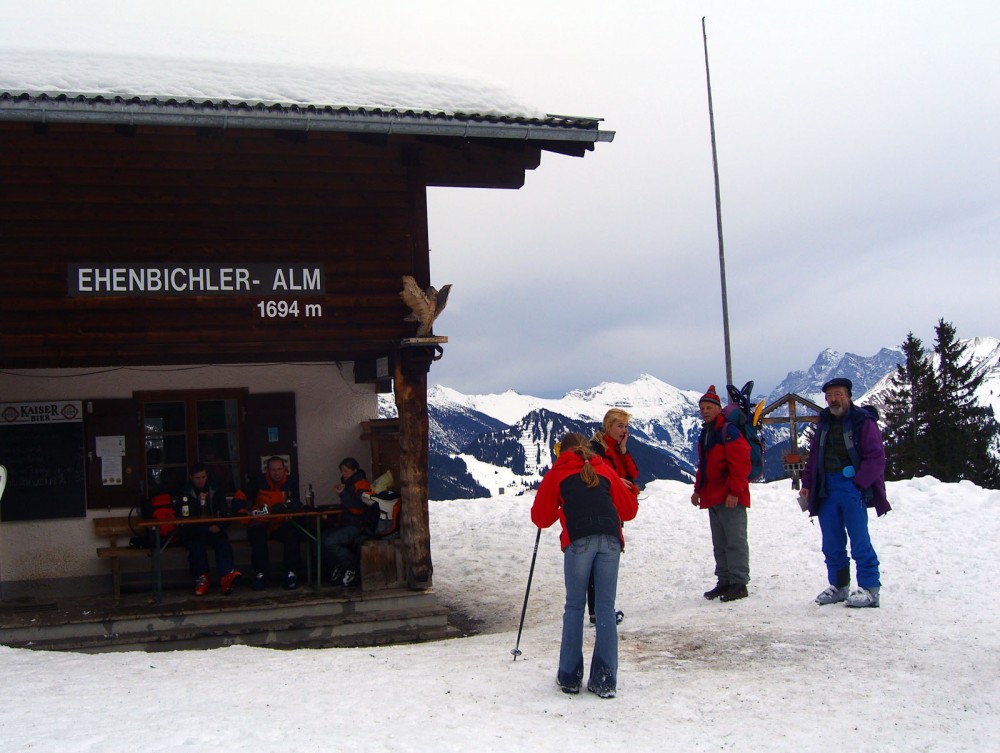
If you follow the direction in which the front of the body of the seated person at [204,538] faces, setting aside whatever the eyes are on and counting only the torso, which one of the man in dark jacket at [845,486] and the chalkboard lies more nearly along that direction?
the man in dark jacket

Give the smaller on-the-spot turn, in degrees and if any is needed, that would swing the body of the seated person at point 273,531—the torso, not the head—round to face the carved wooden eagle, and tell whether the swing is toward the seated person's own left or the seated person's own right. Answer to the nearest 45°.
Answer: approximately 45° to the seated person's own left

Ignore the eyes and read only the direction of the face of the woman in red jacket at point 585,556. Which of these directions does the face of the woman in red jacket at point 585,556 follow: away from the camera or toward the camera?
away from the camera

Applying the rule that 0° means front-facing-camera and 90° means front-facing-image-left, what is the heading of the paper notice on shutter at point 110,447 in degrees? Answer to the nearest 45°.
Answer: approximately 0°

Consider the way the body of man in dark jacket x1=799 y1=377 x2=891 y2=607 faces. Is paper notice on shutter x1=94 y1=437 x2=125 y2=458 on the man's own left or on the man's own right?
on the man's own right

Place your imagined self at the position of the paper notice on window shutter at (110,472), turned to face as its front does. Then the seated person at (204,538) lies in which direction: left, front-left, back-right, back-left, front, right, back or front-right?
front-left

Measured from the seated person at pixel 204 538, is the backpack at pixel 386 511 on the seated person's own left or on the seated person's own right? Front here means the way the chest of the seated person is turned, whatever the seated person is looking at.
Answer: on the seated person's own left
